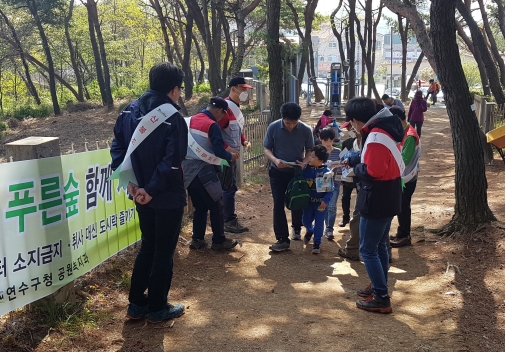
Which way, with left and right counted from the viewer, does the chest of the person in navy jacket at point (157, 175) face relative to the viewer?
facing away from the viewer and to the right of the viewer

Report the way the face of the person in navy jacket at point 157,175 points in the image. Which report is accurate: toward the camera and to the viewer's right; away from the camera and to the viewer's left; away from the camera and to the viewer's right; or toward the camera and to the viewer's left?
away from the camera and to the viewer's right

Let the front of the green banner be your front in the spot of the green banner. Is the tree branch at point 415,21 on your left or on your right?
on your left

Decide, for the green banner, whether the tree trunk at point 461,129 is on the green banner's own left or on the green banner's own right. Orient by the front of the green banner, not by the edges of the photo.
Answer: on the green banner's own left

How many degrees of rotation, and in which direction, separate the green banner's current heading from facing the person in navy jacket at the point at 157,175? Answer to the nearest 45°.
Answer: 0° — it already faces them

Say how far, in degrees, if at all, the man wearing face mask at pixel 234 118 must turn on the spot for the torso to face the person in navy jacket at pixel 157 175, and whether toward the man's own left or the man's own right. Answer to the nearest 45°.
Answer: approximately 90° to the man's own right

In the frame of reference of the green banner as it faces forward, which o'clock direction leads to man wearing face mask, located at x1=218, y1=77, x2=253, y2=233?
The man wearing face mask is roughly at 9 o'clock from the green banner.

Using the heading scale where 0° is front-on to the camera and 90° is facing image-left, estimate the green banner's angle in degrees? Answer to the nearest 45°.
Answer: approximately 315°

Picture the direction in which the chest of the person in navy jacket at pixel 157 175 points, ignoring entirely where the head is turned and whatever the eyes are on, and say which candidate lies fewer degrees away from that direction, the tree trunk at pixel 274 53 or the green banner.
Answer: the tree trunk
